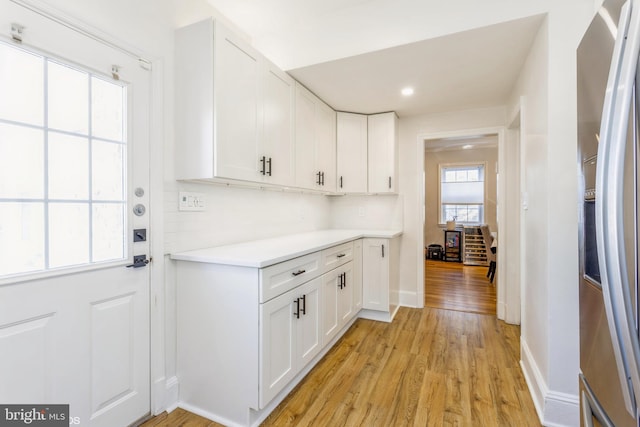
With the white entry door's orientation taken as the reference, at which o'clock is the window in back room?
The window in back room is roughly at 10 o'clock from the white entry door.

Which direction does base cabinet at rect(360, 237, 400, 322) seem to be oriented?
toward the camera

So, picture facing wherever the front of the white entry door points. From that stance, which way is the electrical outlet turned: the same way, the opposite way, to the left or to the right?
the same way

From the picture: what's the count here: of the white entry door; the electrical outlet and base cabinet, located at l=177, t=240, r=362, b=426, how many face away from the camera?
0

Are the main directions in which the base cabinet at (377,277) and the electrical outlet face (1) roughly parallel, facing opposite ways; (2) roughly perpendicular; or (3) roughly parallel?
roughly perpendicular

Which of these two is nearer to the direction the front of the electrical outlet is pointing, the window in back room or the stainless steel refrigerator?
the stainless steel refrigerator

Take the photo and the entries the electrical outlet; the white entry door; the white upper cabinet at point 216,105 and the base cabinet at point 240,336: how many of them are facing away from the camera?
0

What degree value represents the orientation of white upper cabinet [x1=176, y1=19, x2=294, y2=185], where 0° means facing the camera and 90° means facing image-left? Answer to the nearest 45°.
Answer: approximately 315°

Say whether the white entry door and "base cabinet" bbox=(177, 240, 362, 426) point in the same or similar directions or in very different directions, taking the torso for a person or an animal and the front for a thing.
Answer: same or similar directions

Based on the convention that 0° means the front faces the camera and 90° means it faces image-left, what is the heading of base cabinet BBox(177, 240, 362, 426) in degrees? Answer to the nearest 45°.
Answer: approximately 315°

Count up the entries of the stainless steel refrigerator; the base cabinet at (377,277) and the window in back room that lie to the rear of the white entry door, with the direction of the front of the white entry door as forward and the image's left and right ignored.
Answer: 0

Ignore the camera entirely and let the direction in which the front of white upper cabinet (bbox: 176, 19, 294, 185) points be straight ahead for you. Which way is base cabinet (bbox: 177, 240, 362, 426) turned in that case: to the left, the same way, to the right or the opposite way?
the same way

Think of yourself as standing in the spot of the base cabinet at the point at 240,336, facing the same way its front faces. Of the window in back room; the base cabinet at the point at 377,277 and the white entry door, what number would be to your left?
2

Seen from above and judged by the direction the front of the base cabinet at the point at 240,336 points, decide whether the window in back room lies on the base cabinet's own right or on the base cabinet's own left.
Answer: on the base cabinet's own left

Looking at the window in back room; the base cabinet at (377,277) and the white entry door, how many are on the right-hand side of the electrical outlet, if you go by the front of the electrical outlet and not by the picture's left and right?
1

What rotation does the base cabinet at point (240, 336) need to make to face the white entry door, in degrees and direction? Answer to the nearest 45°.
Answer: approximately 135° to its right

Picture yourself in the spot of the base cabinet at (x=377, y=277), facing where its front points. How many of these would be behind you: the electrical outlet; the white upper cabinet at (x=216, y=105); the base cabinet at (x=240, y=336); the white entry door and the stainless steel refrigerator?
0

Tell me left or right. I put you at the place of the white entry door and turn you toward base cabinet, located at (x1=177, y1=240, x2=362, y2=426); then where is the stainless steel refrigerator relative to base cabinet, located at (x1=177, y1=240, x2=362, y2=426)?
right

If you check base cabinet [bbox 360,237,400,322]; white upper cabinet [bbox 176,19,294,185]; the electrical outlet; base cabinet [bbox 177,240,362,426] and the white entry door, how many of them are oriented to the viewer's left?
0
